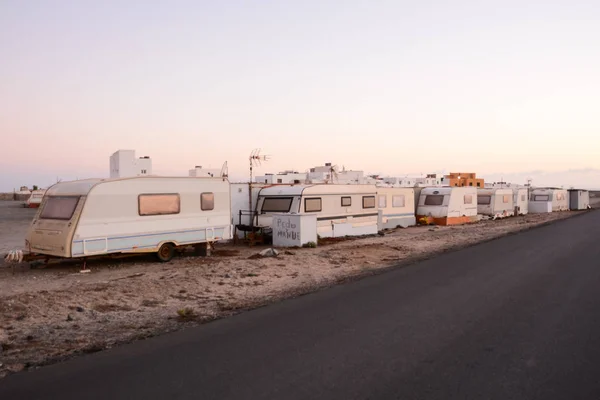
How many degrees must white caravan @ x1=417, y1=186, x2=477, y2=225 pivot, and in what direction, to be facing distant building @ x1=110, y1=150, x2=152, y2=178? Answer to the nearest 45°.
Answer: approximately 45° to its right

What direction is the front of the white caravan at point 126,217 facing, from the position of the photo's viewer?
facing the viewer and to the left of the viewer

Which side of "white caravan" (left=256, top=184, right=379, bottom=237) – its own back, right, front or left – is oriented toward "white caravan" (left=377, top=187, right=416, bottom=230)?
back

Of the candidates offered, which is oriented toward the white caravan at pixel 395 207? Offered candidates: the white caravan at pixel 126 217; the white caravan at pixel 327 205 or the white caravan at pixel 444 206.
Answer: the white caravan at pixel 444 206

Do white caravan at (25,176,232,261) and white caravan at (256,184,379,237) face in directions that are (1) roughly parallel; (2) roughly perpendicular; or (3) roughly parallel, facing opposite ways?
roughly parallel

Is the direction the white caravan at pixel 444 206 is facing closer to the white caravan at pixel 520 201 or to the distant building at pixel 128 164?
the distant building

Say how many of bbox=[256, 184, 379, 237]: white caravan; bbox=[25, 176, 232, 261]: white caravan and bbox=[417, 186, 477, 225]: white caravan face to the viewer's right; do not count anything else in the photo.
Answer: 0

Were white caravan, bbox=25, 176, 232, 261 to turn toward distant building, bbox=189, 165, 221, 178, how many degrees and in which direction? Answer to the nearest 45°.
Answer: approximately 135° to its right

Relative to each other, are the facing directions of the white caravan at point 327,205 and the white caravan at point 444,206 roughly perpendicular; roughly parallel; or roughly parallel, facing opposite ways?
roughly parallel

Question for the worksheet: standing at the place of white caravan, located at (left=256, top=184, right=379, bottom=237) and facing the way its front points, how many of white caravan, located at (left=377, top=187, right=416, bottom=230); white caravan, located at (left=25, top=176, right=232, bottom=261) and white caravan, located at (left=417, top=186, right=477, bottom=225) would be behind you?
2

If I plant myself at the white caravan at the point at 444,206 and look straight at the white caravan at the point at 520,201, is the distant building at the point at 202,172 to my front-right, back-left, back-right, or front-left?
front-left

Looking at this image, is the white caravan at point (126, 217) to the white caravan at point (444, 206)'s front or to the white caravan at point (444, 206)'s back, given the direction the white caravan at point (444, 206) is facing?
to the front

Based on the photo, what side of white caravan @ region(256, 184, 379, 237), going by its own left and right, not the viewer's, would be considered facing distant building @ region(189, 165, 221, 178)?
right

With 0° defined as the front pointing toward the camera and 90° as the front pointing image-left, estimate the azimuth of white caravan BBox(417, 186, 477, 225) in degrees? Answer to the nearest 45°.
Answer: approximately 45°

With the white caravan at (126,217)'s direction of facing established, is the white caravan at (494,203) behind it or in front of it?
behind

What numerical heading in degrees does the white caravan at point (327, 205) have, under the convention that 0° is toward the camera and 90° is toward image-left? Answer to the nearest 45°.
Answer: approximately 45°

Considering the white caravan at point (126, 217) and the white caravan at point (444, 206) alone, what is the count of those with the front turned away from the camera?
0
